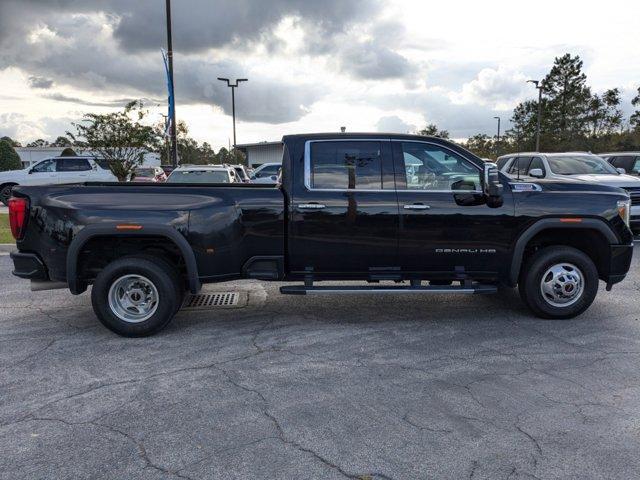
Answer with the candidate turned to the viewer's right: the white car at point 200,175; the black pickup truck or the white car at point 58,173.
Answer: the black pickup truck

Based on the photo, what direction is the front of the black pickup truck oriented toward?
to the viewer's right

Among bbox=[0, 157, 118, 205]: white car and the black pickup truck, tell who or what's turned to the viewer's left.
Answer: the white car

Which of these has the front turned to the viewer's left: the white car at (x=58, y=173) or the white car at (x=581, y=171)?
the white car at (x=58, y=173)

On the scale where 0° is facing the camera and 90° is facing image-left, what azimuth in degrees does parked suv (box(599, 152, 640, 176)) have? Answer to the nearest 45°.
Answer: approximately 315°

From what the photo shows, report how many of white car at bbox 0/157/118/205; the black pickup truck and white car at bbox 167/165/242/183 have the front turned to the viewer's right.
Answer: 1

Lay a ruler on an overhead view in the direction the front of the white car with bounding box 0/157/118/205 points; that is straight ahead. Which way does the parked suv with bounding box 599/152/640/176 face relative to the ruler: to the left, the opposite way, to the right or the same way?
to the left

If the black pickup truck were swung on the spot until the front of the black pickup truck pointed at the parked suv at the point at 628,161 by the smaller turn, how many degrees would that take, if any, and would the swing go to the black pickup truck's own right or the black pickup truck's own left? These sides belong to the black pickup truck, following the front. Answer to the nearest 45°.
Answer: approximately 45° to the black pickup truck's own left

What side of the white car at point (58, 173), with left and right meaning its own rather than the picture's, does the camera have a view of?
left
